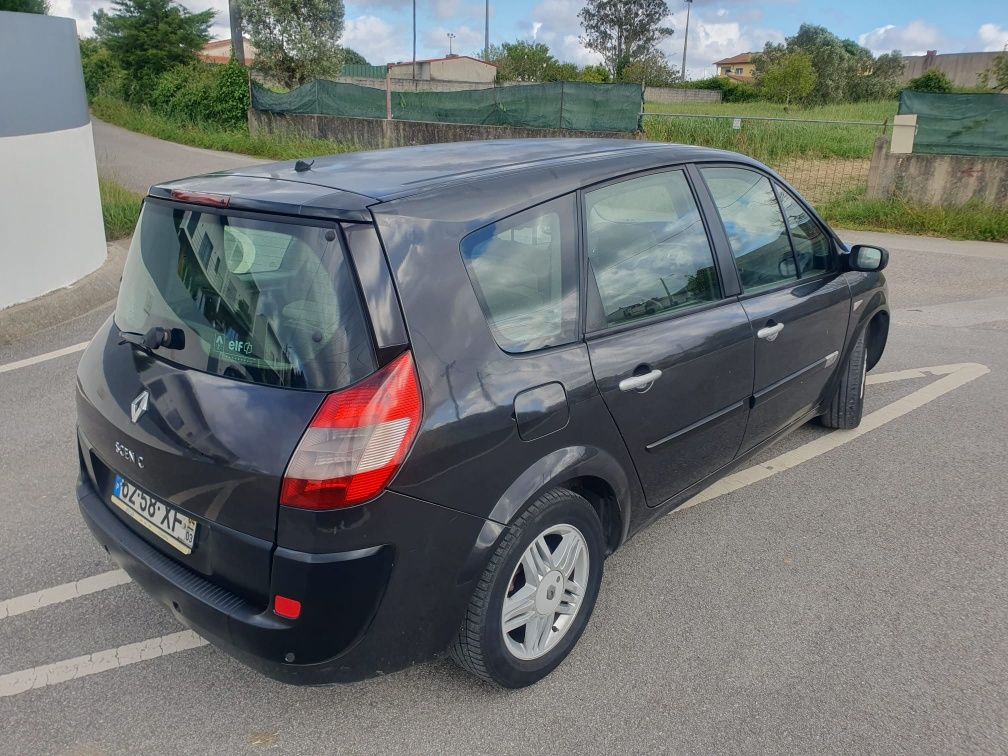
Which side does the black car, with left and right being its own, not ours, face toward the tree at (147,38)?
left

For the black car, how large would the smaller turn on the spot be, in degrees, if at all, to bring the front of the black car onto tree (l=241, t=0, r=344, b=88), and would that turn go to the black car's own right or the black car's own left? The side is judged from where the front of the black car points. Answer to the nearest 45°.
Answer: approximately 45° to the black car's own left

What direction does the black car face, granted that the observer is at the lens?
facing away from the viewer and to the right of the viewer

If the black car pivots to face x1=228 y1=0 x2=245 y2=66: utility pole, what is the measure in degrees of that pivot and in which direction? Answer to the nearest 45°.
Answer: approximately 45° to its left

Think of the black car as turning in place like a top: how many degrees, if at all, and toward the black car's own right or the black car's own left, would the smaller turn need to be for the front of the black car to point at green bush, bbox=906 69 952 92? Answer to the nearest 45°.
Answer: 0° — it already faces it

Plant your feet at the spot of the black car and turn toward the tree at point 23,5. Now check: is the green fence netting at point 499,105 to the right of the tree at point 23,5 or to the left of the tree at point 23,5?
right

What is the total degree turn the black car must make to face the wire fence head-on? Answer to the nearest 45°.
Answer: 0° — it already faces it

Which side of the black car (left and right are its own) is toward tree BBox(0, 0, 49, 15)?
left

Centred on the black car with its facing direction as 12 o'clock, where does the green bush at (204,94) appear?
The green bush is roughly at 10 o'clock from the black car.
